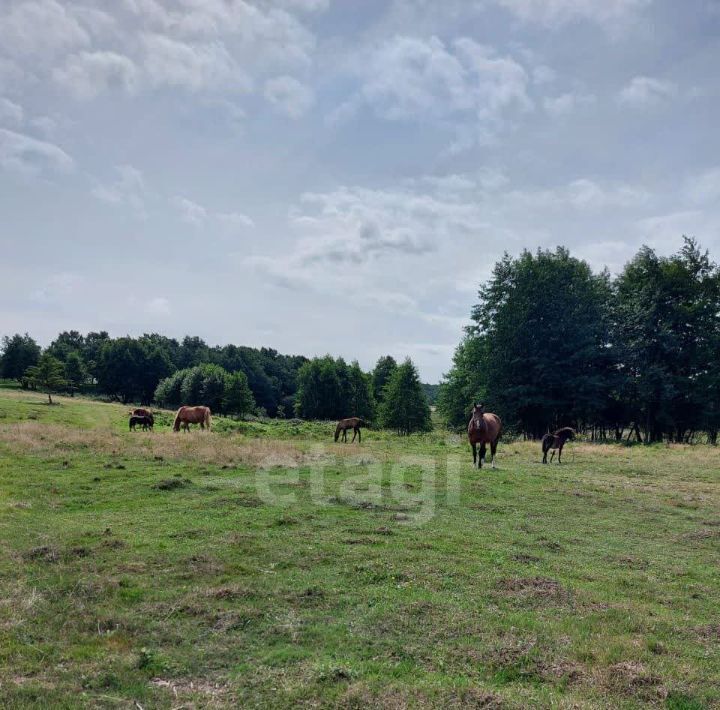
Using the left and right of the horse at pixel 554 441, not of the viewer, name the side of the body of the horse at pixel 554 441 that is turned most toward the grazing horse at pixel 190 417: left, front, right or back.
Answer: back

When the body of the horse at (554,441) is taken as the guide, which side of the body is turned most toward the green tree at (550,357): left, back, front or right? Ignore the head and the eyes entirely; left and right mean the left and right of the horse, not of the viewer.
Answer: left

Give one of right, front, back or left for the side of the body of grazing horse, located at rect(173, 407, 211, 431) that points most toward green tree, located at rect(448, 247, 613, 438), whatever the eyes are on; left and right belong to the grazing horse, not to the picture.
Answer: back

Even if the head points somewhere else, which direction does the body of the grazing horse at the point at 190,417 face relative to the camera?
to the viewer's left

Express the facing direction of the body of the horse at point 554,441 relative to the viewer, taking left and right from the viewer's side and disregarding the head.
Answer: facing to the right of the viewer

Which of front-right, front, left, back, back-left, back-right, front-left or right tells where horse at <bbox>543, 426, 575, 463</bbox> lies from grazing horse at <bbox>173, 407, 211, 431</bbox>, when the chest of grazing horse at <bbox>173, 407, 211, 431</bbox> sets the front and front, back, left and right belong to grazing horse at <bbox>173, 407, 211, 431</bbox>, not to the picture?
back-left

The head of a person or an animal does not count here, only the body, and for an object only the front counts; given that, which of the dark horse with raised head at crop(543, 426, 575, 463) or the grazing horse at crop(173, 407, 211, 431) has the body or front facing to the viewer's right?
the dark horse with raised head at crop(543, 426, 575, 463)

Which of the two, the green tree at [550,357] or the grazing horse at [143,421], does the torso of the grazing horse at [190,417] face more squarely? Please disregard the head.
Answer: the grazing horse

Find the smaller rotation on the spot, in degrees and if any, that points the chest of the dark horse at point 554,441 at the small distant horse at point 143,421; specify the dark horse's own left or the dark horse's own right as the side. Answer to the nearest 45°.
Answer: approximately 180°
